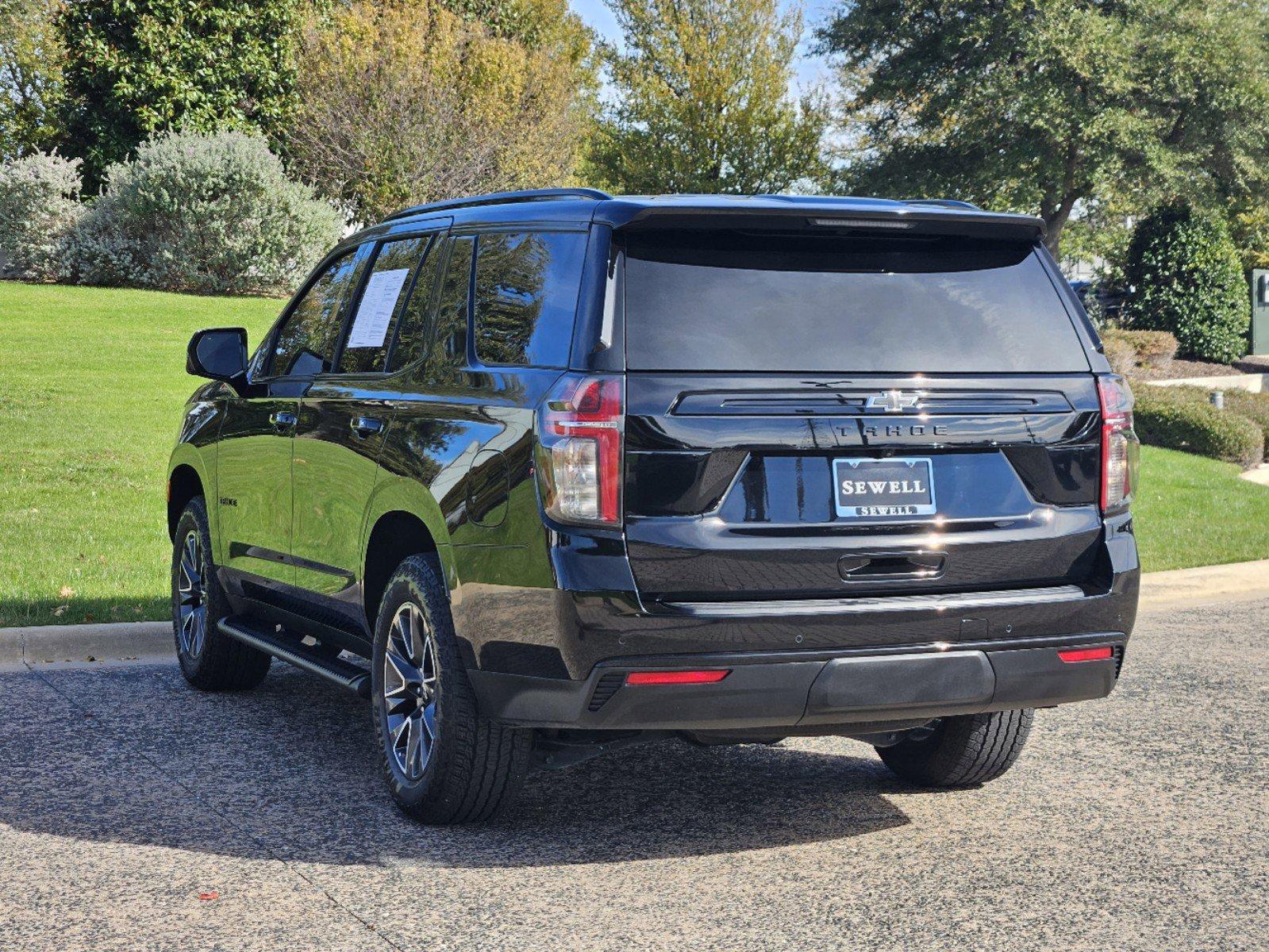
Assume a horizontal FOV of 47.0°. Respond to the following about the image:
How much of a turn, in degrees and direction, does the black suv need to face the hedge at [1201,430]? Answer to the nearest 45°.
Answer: approximately 90° to its right

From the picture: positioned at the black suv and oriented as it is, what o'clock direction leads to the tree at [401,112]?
The tree is roughly at 1 o'clock from the black suv.

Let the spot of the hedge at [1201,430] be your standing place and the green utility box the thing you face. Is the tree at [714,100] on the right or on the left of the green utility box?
left

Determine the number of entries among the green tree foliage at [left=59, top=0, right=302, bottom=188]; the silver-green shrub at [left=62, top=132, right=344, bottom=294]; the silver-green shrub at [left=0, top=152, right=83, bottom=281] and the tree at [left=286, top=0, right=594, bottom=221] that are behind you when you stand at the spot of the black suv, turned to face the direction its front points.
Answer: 0

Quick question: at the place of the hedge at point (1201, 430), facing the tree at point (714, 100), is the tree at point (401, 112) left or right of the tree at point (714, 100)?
left

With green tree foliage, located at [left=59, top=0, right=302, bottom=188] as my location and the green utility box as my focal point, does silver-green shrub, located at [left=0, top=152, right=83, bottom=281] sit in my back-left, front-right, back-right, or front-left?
back-right

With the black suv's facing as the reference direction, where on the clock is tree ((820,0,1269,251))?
The tree is roughly at 2 o'clock from the black suv.

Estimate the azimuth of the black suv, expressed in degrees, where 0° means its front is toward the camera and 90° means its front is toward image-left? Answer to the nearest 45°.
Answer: approximately 135°

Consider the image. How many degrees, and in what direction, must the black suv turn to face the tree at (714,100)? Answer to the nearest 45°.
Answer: approximately 45° to its right

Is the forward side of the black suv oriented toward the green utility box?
no

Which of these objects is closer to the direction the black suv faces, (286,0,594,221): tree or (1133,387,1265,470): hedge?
the tree
